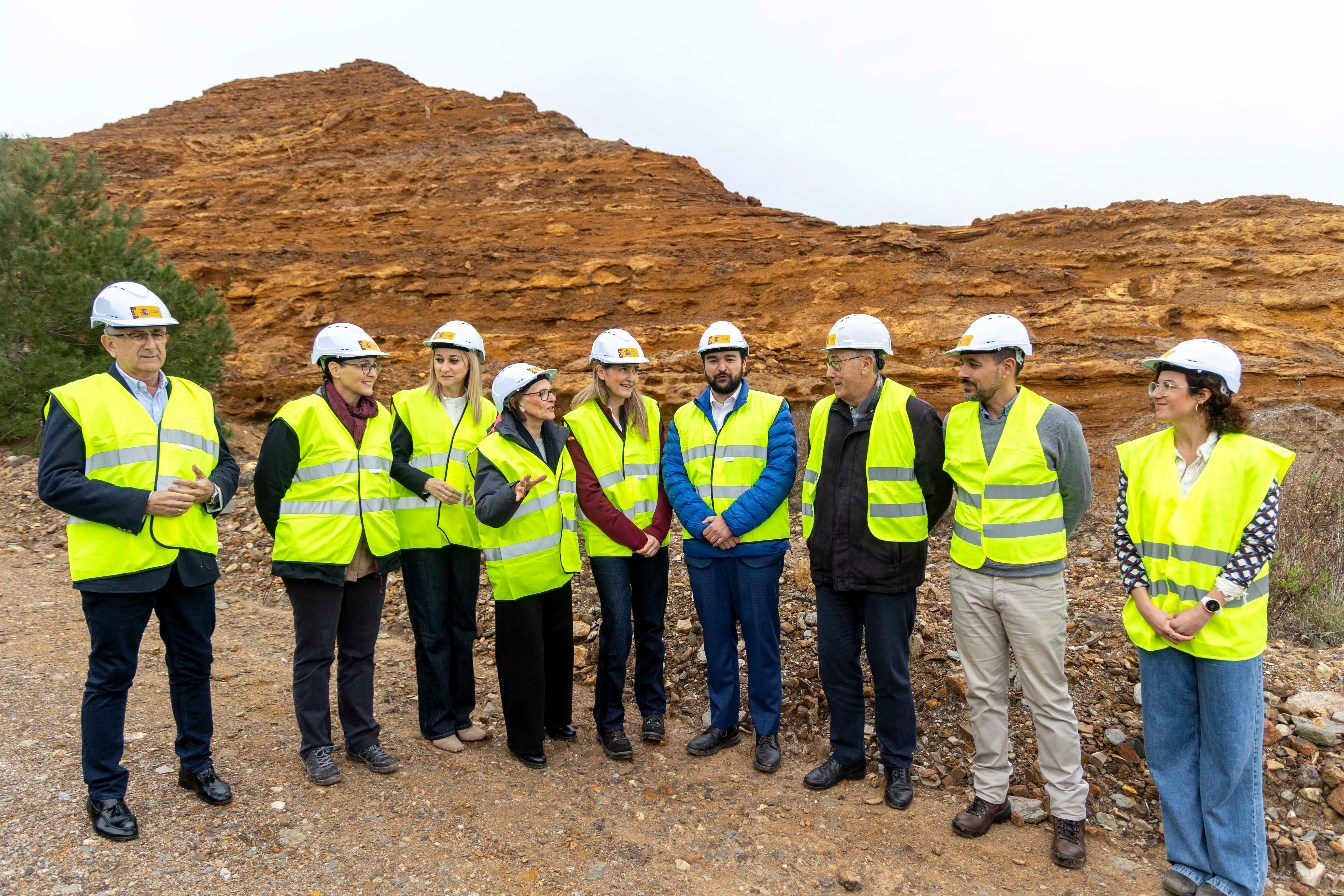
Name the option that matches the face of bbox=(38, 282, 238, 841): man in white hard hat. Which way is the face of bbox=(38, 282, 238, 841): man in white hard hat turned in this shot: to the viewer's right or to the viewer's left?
to the viewer's right

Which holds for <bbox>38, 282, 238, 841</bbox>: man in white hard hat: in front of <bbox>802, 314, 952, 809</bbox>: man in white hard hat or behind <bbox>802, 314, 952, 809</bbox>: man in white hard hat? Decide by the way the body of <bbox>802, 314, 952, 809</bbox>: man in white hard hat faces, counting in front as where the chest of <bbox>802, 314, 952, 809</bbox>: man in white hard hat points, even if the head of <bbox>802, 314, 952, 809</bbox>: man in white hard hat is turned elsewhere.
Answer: in front

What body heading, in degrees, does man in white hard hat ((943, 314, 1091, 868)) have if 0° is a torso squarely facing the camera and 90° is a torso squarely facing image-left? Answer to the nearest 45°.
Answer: approximately 45°

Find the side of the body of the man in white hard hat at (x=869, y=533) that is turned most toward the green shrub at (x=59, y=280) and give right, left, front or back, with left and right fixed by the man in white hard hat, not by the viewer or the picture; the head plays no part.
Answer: right

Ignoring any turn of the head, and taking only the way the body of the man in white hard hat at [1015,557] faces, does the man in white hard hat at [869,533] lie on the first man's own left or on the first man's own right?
on the first man's own right

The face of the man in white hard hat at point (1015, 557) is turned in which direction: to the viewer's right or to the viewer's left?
to the viewer's left

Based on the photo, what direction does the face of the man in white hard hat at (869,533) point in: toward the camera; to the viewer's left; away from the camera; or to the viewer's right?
to the viewer's left

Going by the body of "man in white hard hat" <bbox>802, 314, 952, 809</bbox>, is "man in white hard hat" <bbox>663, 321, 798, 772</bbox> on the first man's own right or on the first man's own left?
on the first man's own right

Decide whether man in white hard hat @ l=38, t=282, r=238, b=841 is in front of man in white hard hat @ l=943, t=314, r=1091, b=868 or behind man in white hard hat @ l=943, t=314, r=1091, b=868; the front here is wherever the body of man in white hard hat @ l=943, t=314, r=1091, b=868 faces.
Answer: in front
